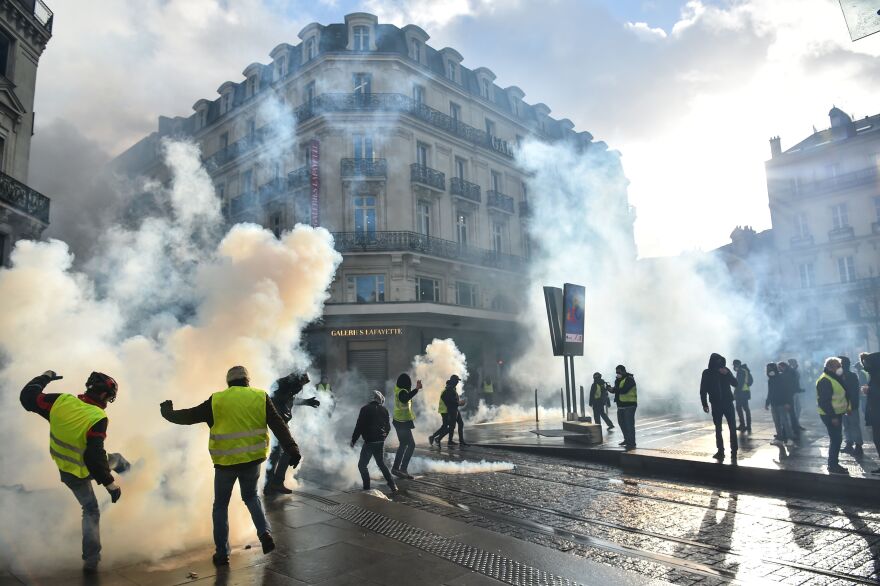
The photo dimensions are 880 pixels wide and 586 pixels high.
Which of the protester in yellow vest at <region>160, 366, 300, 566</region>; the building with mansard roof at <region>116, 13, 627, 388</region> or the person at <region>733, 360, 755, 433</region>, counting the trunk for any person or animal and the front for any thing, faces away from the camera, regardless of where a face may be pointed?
the protester in yellow vest

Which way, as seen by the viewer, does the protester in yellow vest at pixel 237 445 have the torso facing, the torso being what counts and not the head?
away from the camera

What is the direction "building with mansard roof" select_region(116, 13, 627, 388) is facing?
toward the camera

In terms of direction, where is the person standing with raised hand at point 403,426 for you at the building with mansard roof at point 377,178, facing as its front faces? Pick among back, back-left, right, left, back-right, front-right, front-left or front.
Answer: front
